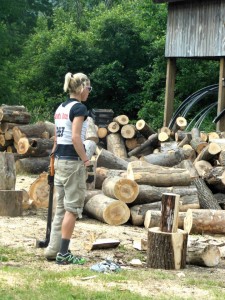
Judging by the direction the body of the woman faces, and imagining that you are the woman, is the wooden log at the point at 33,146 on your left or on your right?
on your left

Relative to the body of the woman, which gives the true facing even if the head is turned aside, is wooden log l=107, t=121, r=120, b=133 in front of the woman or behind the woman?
in front

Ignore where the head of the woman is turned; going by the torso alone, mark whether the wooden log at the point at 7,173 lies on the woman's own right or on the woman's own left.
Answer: on the woman's own left

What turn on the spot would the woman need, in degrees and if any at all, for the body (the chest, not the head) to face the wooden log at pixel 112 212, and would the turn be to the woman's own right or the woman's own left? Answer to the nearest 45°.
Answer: approximately 45° to the woman's own left

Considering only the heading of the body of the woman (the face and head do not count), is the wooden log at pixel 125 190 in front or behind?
in front

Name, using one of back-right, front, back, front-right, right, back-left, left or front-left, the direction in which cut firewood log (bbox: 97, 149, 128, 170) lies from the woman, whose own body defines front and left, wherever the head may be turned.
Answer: front-left

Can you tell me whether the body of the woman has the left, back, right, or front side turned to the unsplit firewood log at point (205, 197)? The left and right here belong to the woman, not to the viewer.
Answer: front

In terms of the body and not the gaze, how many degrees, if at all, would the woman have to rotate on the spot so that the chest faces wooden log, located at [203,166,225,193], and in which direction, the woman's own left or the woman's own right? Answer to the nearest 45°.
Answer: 0° — they already face it

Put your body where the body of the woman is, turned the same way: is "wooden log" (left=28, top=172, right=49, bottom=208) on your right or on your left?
on your left

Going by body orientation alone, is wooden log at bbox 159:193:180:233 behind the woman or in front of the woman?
in front

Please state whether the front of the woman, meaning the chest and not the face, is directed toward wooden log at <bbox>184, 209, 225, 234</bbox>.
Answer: yes

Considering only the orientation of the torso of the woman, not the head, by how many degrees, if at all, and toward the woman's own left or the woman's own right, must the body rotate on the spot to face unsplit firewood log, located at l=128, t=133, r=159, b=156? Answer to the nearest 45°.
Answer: approximately 45° to the woman's own left

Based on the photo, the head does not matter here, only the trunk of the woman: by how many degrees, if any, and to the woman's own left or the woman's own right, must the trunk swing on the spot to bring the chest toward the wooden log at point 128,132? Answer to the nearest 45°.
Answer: approximately 45° to the woman's own left

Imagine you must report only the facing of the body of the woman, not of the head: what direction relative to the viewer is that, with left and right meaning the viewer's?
facing away from the viewer and to the right of the viewer
